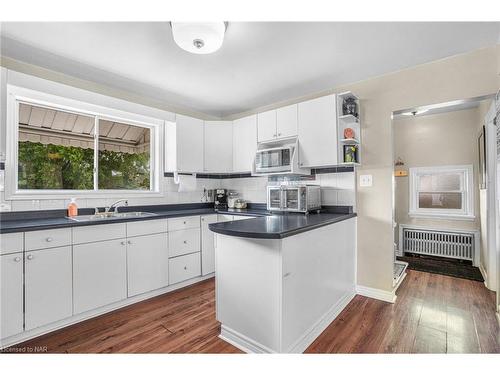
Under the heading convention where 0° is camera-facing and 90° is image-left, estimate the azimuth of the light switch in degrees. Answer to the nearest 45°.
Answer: approximately 0°

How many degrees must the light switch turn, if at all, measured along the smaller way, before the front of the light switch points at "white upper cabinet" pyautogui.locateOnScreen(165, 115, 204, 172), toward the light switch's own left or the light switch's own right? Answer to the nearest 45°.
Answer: approximately 90° to the light switch's own right

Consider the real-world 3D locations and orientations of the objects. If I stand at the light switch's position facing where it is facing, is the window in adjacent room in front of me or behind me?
behind

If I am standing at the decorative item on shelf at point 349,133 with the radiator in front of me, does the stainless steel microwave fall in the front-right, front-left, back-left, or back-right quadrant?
back-left

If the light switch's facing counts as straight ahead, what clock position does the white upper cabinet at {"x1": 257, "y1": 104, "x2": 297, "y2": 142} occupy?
The white upper cabinet is roughly at 3 o'clock from the light switch.

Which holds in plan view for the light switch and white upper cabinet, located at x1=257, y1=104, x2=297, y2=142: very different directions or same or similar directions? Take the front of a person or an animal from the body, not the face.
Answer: same or similar directions

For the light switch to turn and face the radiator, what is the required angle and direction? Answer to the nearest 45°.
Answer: approximately 135° to its left

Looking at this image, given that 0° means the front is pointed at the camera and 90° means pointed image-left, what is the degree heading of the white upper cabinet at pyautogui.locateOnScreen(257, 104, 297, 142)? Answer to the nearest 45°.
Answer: approximately 45°

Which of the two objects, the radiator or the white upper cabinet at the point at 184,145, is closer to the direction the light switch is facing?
the white upper cabinet

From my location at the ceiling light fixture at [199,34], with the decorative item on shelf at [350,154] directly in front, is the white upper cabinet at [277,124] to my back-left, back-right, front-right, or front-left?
front-left

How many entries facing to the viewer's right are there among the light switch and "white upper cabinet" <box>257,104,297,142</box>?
0

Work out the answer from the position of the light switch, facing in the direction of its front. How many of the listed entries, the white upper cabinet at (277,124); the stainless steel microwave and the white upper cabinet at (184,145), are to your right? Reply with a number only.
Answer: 3

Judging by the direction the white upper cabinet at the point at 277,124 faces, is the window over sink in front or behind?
in front

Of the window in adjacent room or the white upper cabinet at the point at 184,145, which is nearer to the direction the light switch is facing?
the white upper cabinet
